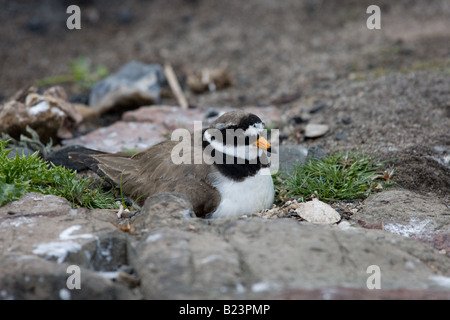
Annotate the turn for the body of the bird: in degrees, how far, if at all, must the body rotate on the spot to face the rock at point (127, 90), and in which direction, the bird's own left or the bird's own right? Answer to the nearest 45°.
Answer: approximately 135° to the bird's own left

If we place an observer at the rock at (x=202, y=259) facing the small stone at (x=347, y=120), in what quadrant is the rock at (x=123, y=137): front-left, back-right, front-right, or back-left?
front-left

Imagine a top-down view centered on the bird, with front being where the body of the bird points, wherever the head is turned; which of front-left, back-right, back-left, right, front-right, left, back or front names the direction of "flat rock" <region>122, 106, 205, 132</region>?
back-left

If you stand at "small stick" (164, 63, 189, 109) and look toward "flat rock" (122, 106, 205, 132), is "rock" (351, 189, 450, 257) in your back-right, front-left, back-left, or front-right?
front-left

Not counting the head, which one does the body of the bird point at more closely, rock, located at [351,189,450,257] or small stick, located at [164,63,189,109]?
the rock

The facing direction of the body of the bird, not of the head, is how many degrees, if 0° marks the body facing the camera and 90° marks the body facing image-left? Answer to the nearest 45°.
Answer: approximately 315°

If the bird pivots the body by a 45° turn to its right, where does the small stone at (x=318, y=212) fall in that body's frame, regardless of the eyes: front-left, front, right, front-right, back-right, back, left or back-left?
left

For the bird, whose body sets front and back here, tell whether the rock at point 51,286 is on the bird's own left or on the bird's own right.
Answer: on the bird's own right

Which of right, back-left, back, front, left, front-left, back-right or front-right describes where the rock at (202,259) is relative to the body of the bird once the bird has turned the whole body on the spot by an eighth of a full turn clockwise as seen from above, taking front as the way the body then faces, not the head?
front
